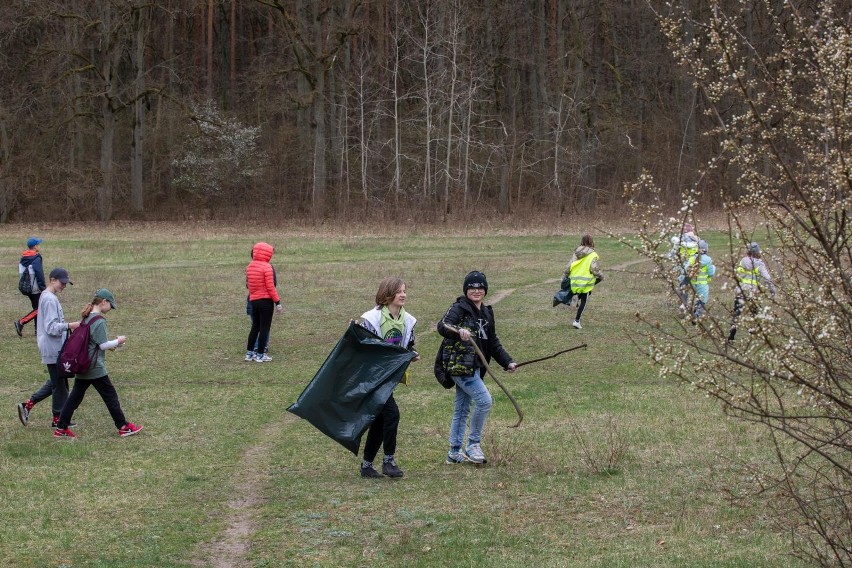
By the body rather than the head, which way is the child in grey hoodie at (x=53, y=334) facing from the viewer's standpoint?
to the viewer's right

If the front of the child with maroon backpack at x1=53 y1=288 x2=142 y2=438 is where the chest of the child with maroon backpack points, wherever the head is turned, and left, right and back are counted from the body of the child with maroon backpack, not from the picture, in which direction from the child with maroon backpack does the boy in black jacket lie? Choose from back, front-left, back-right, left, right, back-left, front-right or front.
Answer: front-right

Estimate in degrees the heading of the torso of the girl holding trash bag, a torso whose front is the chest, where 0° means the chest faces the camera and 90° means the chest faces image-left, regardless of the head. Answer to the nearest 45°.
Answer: approximately 315°

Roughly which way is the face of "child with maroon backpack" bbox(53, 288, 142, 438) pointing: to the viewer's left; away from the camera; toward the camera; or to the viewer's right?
to the viewer's right

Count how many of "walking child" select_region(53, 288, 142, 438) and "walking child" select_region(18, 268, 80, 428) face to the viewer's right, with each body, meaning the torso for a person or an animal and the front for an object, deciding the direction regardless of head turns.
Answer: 2

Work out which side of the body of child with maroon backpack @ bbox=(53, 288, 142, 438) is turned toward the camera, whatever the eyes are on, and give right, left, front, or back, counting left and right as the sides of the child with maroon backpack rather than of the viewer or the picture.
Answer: right

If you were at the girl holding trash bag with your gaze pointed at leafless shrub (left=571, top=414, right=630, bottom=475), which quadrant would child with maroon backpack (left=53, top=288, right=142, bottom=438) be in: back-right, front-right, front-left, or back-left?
back-left

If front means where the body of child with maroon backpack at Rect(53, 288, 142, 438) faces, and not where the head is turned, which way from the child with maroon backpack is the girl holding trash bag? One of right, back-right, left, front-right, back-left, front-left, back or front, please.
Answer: front-right
